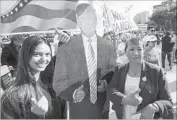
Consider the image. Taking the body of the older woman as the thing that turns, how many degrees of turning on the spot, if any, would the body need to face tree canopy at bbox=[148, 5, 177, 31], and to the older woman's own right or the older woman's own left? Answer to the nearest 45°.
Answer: approximately 180°

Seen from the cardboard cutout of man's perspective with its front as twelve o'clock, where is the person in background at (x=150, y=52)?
The person in background is roughly at 7 o'clock from the cardboard cutout of man.

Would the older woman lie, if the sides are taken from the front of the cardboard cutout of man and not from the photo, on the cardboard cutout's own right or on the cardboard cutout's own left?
on the cardboard cutout's own left

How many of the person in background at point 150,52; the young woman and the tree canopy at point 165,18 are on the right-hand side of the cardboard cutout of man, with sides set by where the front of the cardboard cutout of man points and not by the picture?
1

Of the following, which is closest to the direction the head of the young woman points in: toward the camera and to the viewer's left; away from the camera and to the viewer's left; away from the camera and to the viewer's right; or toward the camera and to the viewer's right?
toward the camera and to the viewer's right

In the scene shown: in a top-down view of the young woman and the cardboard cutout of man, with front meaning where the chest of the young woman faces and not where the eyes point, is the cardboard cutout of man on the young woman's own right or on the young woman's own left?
on the young woman's own left

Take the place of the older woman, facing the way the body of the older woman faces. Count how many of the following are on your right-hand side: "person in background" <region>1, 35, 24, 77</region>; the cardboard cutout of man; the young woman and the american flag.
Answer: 4

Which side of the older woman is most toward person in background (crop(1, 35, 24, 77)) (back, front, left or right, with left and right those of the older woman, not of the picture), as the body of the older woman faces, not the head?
right
